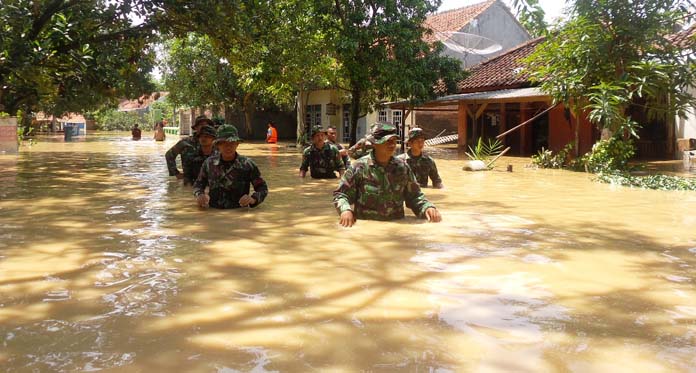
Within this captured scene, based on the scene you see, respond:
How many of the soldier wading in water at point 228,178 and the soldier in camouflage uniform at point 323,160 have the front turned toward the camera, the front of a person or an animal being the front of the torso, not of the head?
2

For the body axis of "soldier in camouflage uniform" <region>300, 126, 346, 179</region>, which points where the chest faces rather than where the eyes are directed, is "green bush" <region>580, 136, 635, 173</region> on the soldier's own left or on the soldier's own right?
on the soldier's own left

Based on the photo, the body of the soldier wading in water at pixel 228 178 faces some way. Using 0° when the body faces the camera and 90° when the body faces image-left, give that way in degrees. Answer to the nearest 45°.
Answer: approximately 0°

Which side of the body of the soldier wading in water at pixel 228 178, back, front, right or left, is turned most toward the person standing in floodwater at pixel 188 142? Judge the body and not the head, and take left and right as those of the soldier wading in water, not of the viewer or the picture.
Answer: back

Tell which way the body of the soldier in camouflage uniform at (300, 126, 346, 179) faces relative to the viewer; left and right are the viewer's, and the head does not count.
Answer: facing the viewer

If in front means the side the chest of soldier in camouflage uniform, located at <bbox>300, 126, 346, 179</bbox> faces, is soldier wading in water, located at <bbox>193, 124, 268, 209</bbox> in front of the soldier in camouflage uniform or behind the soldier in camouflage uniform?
in front

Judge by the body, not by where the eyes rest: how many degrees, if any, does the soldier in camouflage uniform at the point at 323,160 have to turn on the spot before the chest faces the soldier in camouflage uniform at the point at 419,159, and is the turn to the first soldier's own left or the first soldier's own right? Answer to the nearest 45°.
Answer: approximately 45° to the first soldier's own left

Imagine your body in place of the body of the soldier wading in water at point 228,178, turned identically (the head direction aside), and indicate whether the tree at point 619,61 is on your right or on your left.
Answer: on your left

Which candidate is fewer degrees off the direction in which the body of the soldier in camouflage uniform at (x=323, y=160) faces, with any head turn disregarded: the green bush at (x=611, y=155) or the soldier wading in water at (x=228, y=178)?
the soldier wading in water

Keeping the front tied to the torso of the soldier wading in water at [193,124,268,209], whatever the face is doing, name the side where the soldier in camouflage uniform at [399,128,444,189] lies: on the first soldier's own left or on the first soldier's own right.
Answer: on the first soldier's own left

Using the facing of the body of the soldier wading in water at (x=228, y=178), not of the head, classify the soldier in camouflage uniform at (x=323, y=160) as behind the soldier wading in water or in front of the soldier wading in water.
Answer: behind

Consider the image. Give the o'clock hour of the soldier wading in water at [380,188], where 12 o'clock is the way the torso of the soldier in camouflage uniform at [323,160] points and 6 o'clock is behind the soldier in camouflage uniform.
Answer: The soldier wading in water is roughly at 12 o'clock from the soldier in camouflage uniform.

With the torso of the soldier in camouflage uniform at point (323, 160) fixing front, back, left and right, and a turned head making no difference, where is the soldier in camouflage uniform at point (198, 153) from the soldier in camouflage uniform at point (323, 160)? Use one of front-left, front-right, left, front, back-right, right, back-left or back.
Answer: front-right
